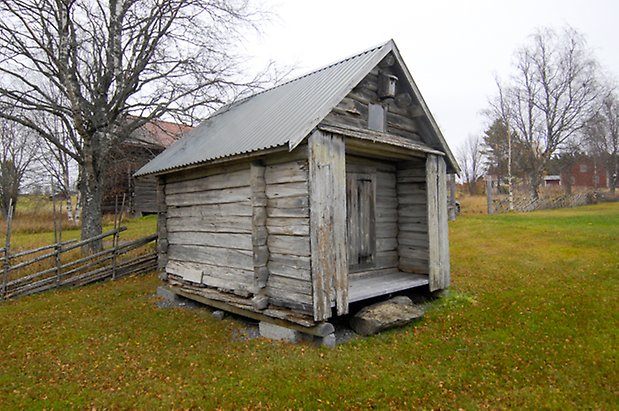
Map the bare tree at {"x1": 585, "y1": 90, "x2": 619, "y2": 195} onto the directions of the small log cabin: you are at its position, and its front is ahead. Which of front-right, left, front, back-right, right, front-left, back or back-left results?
left

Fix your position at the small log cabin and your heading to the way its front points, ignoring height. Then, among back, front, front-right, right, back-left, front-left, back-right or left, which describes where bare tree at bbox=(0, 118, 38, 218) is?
back

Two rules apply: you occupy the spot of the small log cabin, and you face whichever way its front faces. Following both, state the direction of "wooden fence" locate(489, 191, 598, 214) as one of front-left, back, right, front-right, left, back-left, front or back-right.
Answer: left

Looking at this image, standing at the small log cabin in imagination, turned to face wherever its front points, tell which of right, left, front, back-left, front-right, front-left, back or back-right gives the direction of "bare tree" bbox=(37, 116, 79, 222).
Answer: back

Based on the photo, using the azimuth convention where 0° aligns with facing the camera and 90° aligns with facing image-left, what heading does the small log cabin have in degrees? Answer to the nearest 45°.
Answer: approximately 315°

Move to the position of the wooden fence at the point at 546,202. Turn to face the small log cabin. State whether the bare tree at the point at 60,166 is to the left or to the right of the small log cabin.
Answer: right

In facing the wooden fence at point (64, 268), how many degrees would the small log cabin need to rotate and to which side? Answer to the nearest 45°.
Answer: approximately 180°
